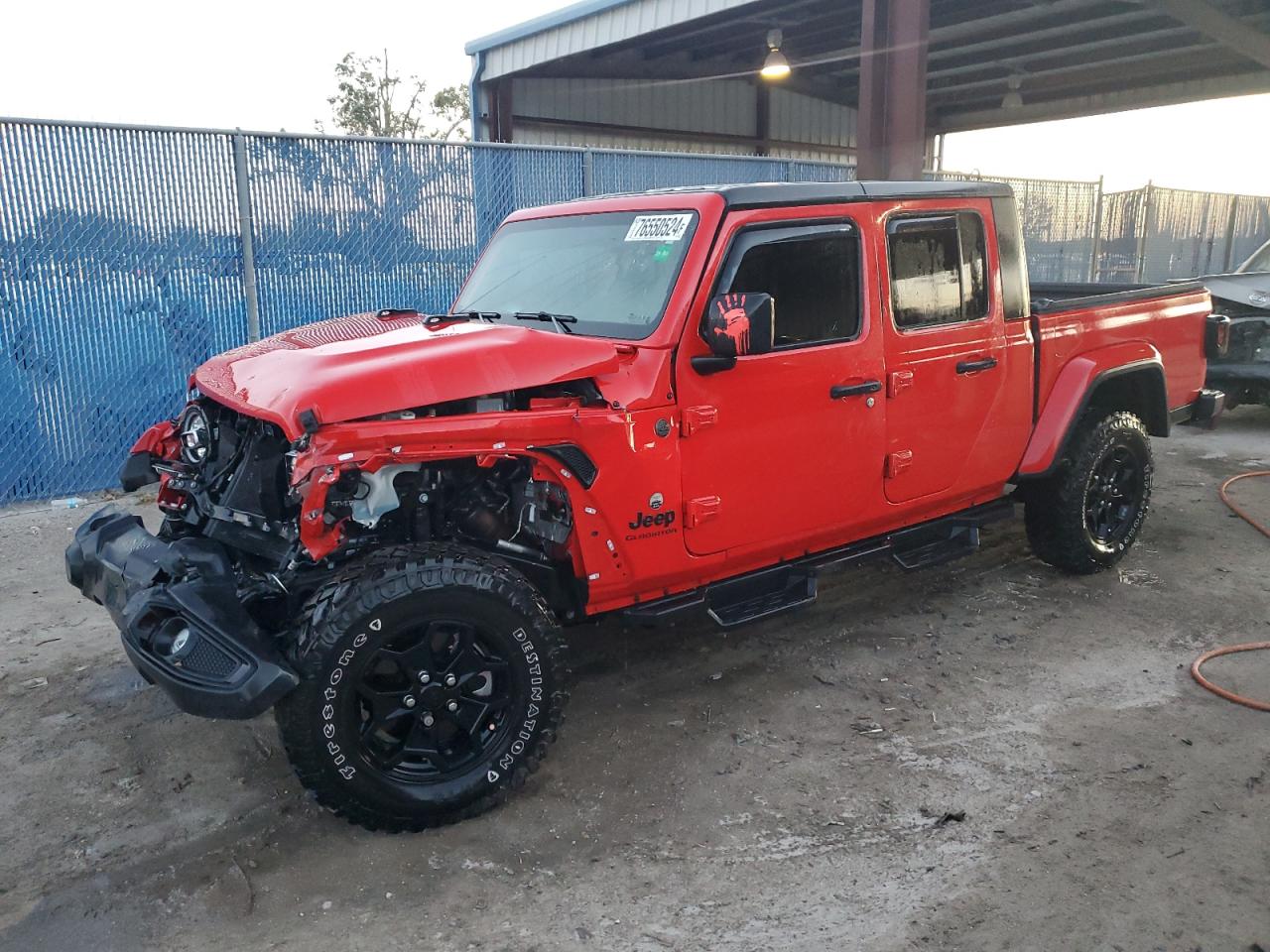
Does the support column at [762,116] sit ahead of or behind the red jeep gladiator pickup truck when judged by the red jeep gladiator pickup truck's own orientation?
behind

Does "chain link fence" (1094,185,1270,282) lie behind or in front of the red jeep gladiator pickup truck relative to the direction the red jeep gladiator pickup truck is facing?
behind

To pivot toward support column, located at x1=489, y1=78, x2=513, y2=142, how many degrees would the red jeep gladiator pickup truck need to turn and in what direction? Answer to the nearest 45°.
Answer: approximately 135° to its right

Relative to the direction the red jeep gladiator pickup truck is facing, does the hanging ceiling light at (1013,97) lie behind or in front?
behind

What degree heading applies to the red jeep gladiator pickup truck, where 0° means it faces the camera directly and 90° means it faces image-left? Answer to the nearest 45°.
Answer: approximately 45°

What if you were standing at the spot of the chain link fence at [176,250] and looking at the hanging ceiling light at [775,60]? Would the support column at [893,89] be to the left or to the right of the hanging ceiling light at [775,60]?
right

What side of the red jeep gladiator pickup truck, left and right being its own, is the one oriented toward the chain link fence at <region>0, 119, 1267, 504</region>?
right
